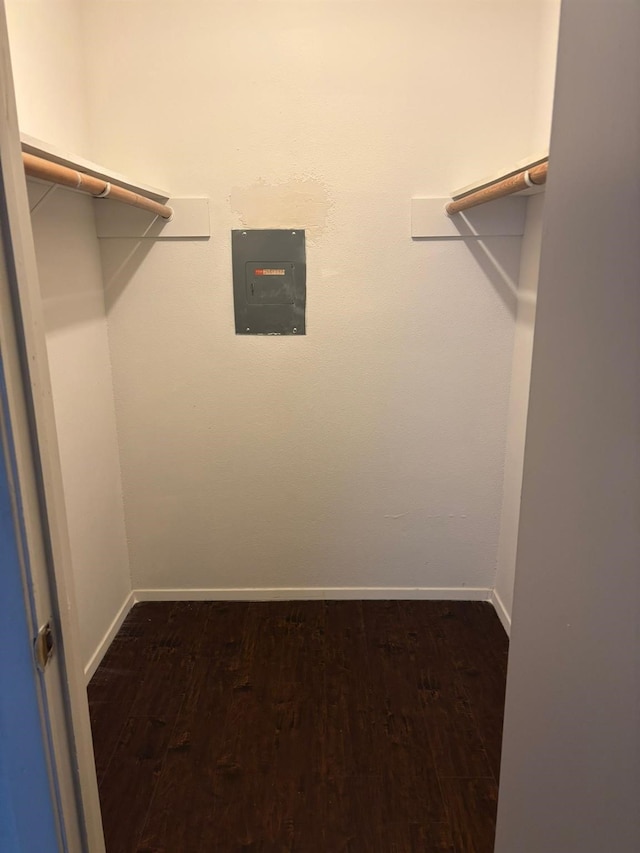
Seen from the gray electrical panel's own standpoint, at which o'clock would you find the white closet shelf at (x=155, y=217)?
The white closet shelf is roughly at 3 o'clock from the gray electrical panel.

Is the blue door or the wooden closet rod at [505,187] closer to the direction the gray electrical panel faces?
the blue door

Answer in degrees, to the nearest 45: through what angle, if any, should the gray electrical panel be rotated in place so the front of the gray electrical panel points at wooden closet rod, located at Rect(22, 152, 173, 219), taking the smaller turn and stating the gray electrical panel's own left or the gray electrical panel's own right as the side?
approximately 45° to the gray electrical panel's own right

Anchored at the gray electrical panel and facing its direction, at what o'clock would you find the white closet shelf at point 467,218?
The white closet shelf is roughly at 9 o'clock from the gray electrical panel.

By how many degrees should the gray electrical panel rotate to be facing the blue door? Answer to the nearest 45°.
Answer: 0° — it already faces it

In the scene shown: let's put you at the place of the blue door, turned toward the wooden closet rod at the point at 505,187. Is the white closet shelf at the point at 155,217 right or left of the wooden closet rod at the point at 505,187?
left

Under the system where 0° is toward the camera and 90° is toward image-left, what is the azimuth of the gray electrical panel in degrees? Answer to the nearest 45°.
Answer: approximately 0°

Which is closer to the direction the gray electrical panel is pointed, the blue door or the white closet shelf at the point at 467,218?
the blue door

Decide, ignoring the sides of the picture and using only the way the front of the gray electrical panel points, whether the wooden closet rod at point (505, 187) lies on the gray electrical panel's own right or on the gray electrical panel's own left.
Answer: on the gray electrical panel's own left
